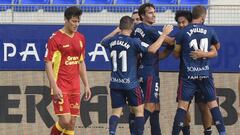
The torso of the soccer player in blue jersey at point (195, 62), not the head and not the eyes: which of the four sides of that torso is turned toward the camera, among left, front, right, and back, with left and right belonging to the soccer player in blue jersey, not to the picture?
back

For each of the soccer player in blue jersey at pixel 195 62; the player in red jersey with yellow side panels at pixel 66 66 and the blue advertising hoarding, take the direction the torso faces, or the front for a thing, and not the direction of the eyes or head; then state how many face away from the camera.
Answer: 1

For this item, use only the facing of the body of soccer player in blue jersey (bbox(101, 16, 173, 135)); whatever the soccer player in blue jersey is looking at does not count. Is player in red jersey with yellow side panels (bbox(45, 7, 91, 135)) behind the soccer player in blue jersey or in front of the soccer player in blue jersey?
behind

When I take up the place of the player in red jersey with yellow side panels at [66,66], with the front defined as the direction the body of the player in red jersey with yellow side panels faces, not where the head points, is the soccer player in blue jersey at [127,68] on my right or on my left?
on my left

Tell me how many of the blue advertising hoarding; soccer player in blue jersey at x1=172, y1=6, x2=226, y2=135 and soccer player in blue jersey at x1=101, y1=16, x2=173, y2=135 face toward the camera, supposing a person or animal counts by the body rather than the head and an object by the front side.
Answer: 1

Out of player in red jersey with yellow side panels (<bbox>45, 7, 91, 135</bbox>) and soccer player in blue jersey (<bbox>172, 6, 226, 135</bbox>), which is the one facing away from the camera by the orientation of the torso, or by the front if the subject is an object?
the soccer player in blue jersey

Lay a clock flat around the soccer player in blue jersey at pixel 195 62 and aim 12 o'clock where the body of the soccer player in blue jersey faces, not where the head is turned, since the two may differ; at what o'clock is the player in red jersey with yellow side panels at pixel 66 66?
The player in red jersey with yellow side panels is roughly at 8 o'clock from the soccer player in blue jersey.

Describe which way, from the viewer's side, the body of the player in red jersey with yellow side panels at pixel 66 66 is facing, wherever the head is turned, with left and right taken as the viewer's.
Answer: facing the viewer and to the right of the viewer
